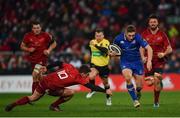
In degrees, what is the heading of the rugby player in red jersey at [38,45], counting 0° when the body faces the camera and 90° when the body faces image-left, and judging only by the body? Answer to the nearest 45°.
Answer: approximately 0°

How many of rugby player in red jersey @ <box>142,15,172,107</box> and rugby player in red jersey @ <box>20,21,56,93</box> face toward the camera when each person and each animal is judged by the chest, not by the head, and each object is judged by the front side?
2

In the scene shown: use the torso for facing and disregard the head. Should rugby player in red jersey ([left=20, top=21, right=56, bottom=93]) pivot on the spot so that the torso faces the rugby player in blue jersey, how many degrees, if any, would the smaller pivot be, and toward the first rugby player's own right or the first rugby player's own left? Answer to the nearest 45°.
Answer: approximately 45° to the first rugby player's own left

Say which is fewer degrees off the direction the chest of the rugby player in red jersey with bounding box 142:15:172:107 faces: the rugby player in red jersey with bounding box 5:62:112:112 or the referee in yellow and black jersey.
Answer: the rugby player in red jersey

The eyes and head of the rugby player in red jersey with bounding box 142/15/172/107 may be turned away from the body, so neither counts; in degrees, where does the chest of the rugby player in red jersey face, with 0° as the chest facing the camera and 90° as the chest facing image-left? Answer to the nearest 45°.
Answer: approximately 0°

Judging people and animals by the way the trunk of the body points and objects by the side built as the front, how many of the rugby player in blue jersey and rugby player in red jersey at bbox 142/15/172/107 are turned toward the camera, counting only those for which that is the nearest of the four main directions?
2

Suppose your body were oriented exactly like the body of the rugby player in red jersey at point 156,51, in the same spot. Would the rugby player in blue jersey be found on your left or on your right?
on your right

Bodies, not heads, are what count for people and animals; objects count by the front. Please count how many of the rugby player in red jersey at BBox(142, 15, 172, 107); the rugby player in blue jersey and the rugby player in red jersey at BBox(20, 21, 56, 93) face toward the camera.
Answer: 3
